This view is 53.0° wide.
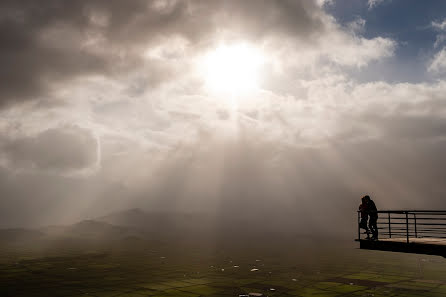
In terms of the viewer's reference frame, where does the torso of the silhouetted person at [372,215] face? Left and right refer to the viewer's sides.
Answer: facing to the left of the viewer
